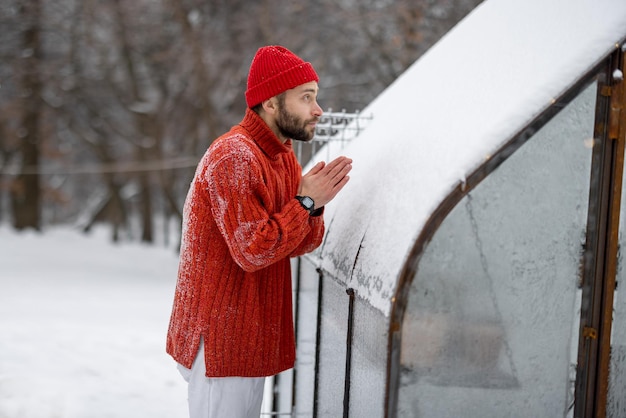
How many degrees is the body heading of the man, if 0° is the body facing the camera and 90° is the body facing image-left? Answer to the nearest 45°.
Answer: approximately 270°

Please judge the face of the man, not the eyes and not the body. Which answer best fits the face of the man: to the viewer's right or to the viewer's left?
to the viewer's right

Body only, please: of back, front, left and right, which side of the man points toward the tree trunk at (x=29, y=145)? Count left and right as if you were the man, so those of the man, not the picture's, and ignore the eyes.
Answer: left

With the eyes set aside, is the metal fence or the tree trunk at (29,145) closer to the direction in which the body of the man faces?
the metal fence

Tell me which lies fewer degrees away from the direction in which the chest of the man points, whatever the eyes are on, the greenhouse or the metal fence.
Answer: the greenhouse
